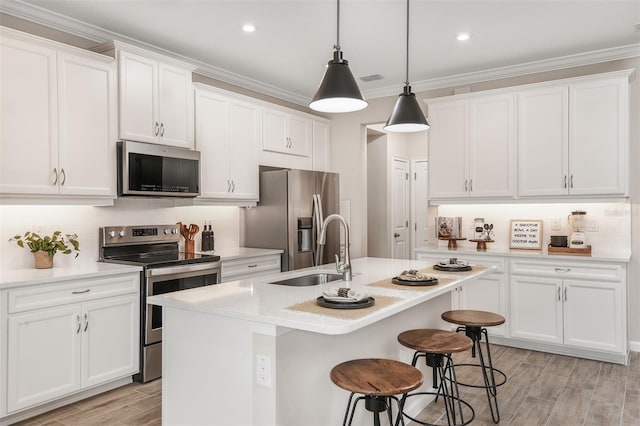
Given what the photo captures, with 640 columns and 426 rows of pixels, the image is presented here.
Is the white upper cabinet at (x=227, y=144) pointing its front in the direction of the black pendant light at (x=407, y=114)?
yes

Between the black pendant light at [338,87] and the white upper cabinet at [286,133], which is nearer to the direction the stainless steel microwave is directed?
the black pendant light

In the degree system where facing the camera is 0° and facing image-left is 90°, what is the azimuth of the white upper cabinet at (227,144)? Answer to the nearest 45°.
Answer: approximately 315°

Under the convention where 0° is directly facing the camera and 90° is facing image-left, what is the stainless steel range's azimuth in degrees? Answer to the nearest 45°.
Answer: approximately 315°

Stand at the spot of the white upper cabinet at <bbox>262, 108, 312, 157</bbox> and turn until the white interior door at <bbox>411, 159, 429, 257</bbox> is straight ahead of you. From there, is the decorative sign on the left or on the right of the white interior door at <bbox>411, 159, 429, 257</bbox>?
right

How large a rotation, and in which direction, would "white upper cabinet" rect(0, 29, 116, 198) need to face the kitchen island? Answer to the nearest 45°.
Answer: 0° — it already faces it
